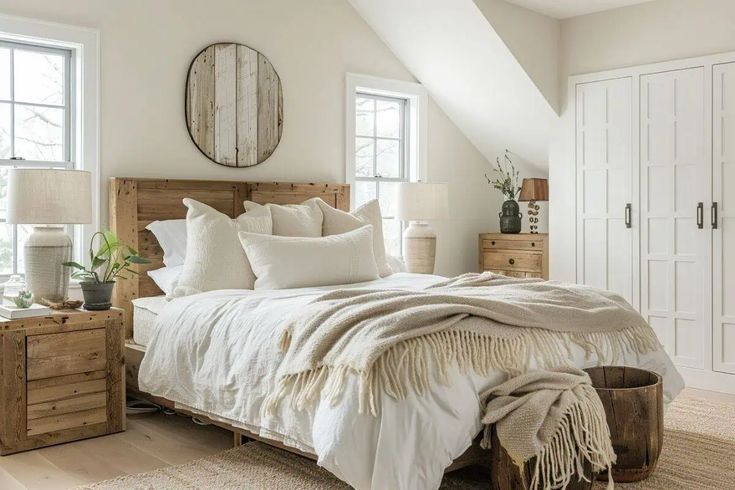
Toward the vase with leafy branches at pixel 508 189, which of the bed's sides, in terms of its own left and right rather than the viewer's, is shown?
left

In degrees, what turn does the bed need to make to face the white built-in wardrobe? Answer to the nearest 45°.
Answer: approximately 90° to its left

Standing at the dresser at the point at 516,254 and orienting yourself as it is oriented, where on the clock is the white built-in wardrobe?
The white built-in wardrobe is roughly at 10 o'clock from the dresser.

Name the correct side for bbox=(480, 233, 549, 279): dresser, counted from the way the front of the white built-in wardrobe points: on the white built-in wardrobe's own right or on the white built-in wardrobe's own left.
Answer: on the white built-in wardrobe's own right

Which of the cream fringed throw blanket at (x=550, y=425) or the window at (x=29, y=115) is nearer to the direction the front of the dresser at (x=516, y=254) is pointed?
the cream fringed throw blanket

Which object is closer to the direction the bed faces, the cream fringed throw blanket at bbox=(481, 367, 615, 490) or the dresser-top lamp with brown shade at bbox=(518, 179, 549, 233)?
the cream fringed throw blanket

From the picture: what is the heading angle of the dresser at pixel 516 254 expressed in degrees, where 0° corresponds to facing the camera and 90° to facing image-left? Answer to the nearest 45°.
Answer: approximately 0°

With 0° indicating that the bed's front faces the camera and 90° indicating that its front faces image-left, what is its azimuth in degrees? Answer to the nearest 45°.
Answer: approximately 315°
